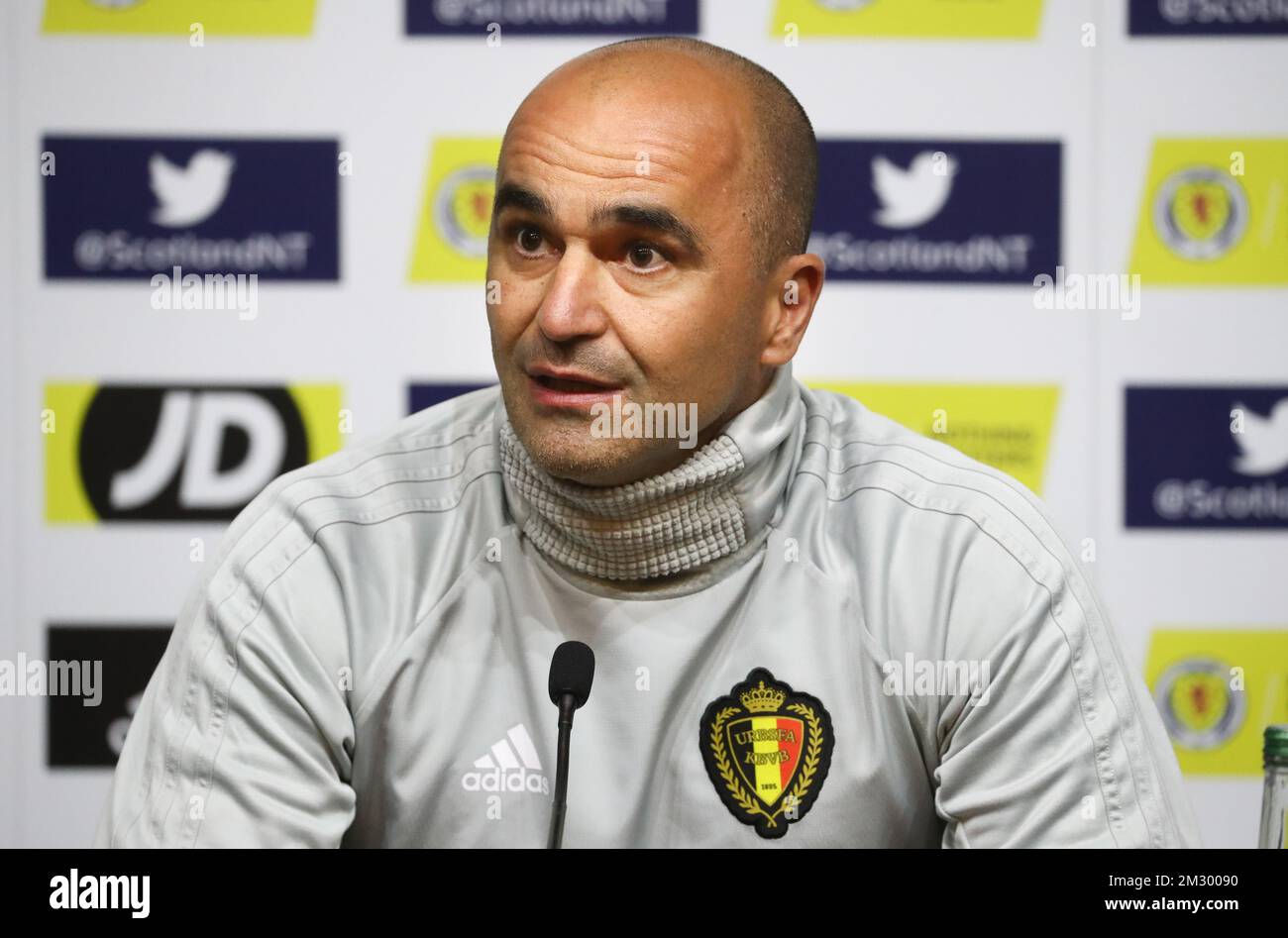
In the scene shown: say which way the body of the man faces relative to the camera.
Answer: toward the camera

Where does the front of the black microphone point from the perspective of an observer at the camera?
facing away from the viewer

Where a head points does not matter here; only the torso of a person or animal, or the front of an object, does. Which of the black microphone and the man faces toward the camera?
the man

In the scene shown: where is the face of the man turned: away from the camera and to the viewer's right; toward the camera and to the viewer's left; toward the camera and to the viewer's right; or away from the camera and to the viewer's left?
toward the camera and to the viewer's left

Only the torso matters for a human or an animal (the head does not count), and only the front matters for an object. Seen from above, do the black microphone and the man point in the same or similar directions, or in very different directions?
very different directions

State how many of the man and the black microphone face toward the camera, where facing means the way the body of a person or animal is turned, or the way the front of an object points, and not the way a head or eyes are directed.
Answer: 1
